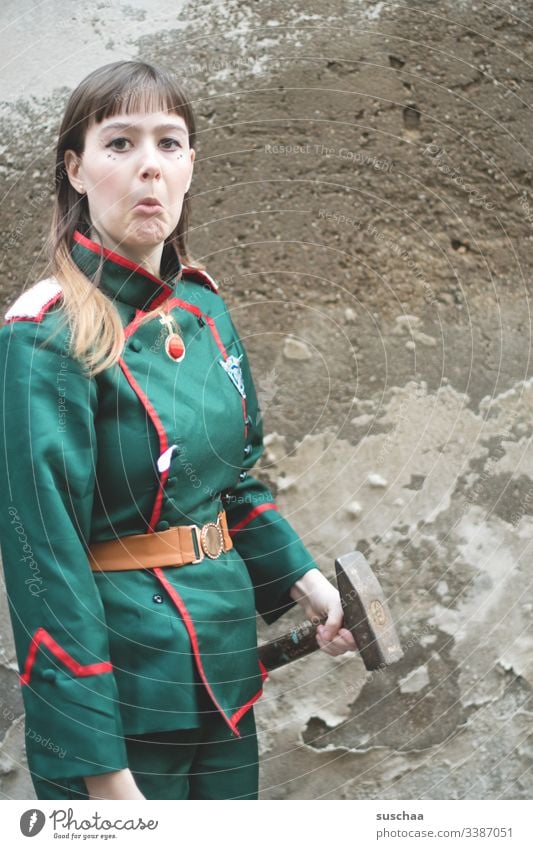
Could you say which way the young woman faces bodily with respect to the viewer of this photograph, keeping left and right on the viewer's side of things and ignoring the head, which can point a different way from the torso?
facing the viewer and to the right of the viewer
